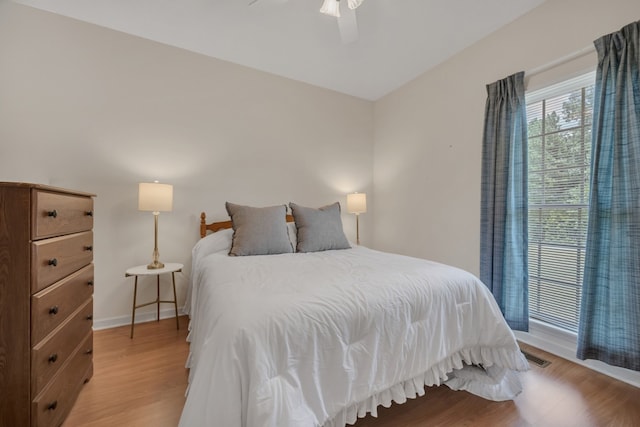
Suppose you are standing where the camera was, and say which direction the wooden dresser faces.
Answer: facing the viewer and to the right of the viewer

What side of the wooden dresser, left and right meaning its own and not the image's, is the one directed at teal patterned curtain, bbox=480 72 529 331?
front

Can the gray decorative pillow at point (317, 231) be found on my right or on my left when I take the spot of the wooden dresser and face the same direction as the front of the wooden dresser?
on my left

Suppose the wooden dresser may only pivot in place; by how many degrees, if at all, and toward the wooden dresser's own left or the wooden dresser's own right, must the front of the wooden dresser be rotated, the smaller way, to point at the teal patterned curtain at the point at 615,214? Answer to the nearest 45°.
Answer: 0° — it already faces it

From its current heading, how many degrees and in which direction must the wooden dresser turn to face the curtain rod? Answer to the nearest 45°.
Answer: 0° — it already faces it

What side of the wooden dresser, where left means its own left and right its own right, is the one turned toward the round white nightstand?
left

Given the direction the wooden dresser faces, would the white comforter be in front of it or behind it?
in front
